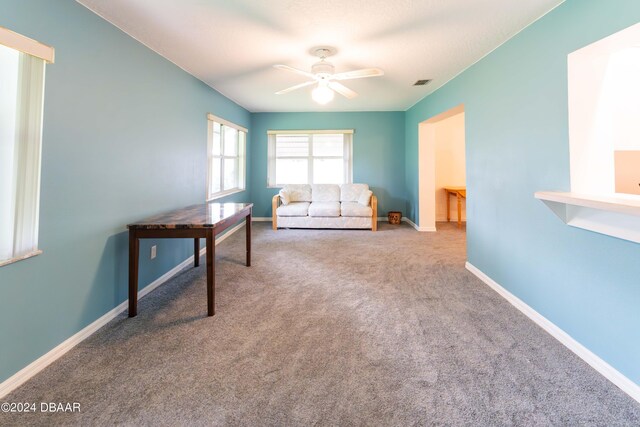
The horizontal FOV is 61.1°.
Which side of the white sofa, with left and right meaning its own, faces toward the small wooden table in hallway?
left

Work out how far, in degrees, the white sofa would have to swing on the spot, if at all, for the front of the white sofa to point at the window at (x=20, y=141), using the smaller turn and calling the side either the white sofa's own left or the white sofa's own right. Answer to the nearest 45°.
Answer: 0° — it already faces it

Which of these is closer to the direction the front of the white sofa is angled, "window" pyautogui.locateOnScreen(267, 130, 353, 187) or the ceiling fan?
the ceiling fan

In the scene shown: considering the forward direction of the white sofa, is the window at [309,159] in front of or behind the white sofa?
behind

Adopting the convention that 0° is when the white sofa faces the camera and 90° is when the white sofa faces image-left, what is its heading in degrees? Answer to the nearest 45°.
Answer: approximately 0°

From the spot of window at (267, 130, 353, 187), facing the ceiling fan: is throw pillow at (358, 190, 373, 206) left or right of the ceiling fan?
left

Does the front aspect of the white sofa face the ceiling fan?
yes
